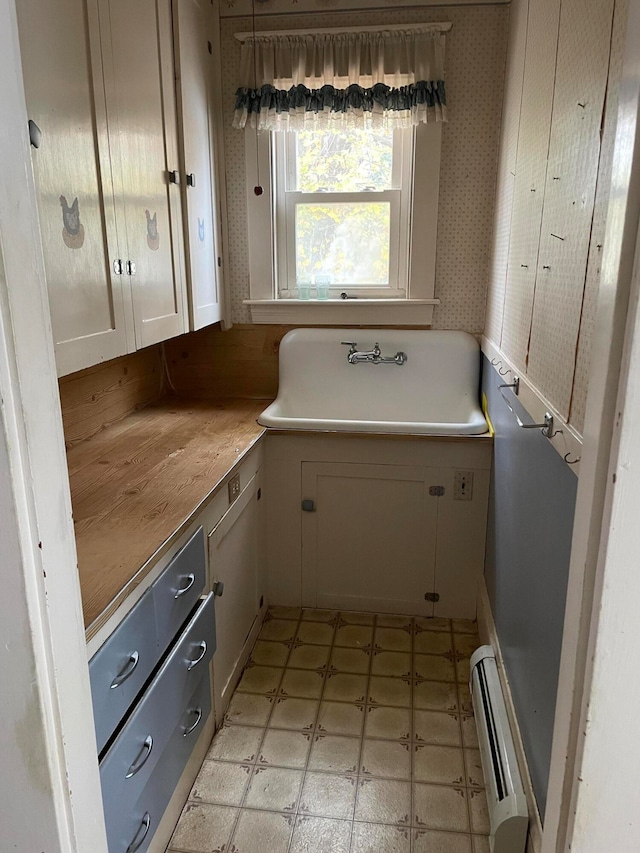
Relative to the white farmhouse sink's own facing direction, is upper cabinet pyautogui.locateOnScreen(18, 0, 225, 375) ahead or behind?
ahead

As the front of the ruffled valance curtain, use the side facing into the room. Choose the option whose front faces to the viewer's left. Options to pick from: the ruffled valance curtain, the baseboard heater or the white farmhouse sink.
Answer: the baseboard heater

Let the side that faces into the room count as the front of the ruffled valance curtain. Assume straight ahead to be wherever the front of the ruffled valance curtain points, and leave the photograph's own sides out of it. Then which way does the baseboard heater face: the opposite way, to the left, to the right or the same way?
to the right

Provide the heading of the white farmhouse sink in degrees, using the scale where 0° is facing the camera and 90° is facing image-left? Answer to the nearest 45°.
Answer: approximately 0°

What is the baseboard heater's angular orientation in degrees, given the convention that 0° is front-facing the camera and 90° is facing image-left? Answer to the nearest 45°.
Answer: approximately 90°

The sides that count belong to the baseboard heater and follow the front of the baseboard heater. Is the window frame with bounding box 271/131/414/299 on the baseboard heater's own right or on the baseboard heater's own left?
on the baseboard heater's own right

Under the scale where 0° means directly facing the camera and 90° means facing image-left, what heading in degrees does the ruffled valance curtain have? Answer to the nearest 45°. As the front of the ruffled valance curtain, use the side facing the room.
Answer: approximately 0°

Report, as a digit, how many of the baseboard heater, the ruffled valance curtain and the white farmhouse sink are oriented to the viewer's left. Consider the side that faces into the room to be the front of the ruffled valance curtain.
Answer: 1

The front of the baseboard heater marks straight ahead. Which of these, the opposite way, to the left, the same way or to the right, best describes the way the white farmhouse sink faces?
to the left
